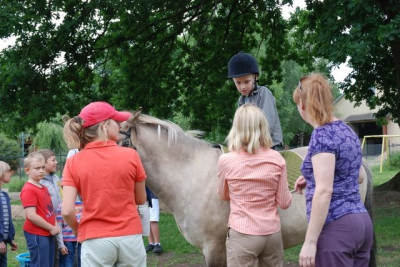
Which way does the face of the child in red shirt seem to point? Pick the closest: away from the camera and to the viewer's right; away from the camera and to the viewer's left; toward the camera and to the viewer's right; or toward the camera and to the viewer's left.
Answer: toward the camera and to the viewer's right

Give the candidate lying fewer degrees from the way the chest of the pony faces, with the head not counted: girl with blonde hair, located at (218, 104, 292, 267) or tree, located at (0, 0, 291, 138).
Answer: the tree

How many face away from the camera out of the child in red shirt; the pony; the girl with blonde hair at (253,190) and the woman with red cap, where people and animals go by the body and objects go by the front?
2

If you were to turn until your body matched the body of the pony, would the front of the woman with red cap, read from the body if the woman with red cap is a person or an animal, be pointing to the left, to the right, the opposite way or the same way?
to the right

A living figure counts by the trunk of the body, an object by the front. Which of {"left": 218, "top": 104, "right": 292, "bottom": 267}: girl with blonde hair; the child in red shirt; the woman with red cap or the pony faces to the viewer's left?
the pony

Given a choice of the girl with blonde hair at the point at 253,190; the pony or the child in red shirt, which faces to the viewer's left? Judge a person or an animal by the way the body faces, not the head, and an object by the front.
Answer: the pony

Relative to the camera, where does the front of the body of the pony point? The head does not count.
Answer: to the viewer's left

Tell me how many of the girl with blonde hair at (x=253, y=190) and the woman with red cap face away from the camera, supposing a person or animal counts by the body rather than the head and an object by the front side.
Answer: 2

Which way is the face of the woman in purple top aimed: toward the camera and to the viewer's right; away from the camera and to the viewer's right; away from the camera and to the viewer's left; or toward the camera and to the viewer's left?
away from the camera and to the viewer's left

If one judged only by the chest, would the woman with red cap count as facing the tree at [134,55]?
yes

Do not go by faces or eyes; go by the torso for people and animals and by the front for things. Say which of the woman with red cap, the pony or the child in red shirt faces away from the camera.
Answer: the woman with red cap

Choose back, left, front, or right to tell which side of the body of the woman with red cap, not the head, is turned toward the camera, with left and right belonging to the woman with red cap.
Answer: back

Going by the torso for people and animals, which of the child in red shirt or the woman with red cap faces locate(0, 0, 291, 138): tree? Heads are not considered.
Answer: the woman with red cap

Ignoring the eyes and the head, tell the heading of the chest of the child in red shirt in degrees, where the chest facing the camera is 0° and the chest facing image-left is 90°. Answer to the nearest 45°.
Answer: approximately 315°

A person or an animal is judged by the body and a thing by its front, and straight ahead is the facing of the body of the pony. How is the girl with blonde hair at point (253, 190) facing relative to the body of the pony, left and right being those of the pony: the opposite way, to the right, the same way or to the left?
to the right

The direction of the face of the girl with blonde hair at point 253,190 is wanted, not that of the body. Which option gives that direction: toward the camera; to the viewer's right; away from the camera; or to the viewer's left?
away from the camera

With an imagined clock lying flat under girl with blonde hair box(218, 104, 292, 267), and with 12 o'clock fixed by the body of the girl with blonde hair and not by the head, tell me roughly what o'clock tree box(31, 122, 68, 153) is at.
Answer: The tree is roughly at 11 o'clock from the girl with blonde hair.
